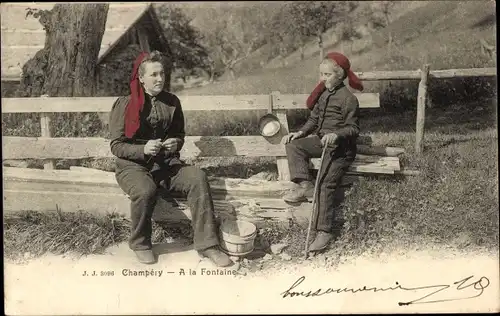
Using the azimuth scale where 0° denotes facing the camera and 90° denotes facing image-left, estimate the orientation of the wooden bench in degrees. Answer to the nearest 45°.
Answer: approximately 0°

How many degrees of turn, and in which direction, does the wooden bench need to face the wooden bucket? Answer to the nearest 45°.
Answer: approximately 45° to its left
